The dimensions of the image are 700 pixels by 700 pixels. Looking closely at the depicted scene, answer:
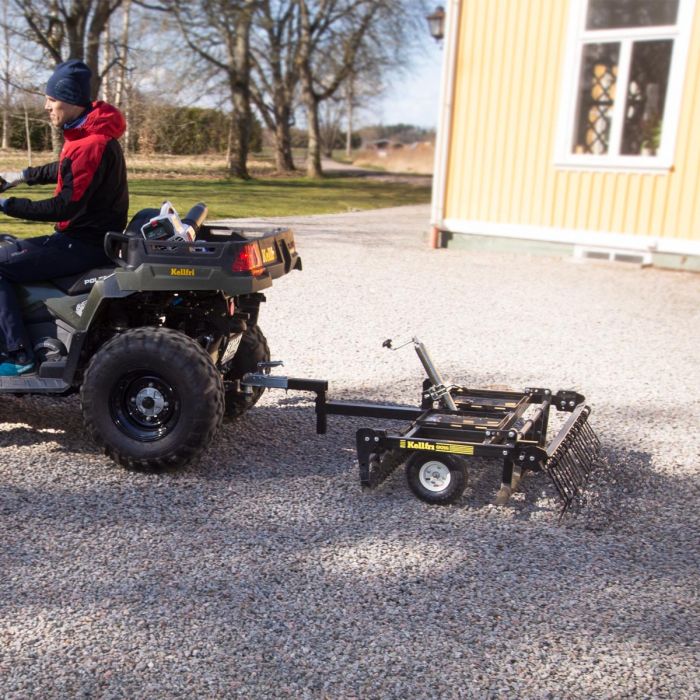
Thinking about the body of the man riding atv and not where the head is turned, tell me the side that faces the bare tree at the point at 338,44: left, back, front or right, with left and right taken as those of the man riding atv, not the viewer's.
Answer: right

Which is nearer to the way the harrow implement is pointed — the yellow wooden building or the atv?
the atv

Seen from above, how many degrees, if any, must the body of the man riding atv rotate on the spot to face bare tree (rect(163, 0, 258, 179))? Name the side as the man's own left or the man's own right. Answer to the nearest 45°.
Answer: approximately 90° to the man's own right

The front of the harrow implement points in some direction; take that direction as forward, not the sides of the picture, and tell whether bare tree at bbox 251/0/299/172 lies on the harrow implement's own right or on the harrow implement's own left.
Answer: on the harrow implement's own right

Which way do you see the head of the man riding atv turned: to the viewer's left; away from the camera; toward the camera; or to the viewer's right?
to the viewer's left

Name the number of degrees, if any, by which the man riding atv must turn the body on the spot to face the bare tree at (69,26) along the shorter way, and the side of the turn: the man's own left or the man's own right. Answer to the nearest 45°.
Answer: approximately 90° to the man's own right

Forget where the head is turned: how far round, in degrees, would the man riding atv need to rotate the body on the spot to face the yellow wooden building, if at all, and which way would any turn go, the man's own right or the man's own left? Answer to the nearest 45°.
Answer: approximately 135° to the man's own right

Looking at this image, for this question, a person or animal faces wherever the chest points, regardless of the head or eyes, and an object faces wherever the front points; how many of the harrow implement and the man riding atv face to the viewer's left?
2

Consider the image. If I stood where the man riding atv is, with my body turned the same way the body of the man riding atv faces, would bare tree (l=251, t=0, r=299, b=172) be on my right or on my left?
on my right

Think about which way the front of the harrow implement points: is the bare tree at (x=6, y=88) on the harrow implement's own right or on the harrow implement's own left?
on the harrow implement's own right

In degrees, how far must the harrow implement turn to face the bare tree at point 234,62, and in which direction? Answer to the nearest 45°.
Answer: approximately 90° to its right

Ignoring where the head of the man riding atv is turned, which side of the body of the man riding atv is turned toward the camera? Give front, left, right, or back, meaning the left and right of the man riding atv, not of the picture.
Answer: left

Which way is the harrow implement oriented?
to the viewer's left
